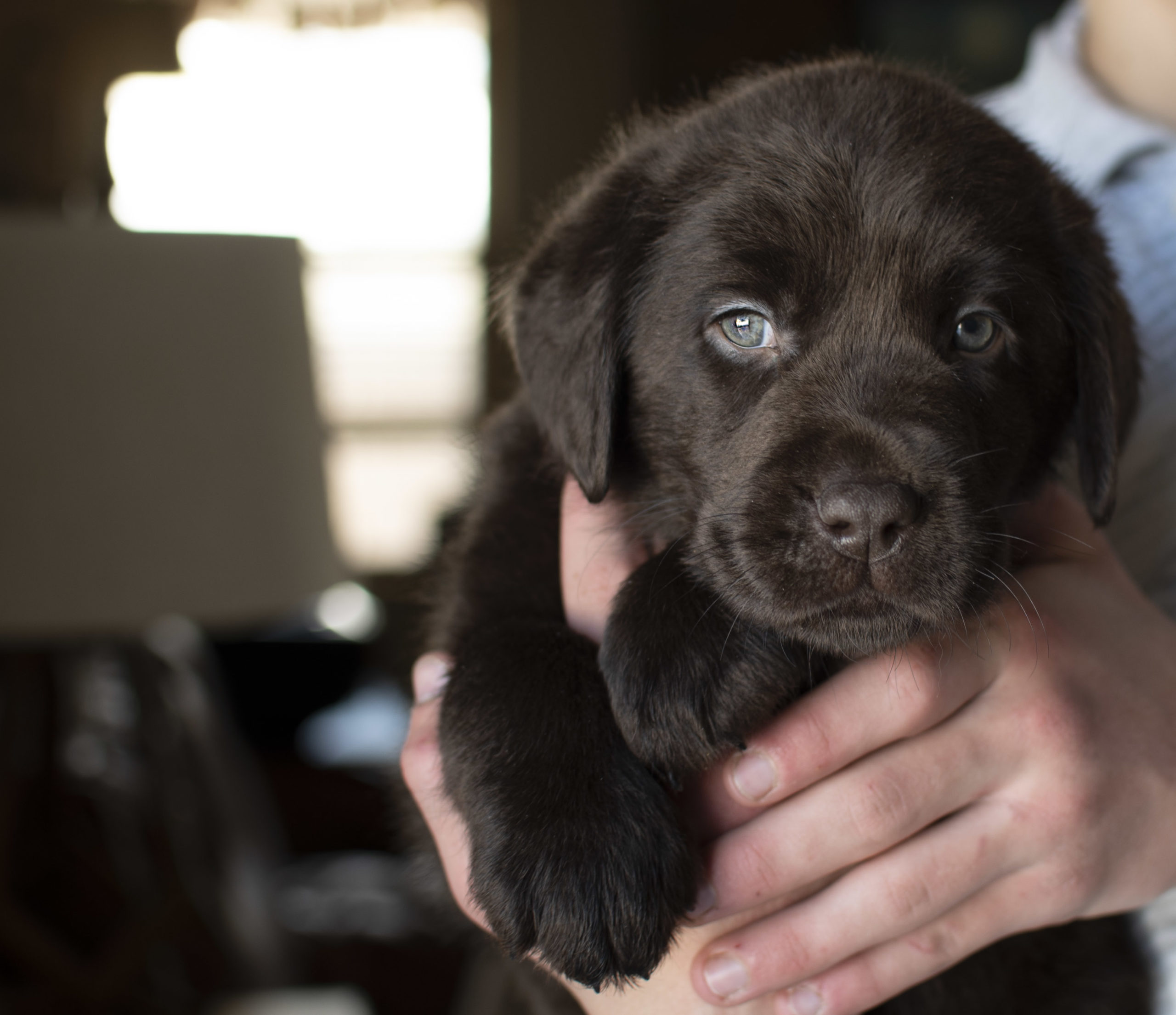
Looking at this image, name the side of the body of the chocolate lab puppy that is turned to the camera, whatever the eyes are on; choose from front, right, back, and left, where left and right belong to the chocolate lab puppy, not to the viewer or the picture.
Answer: front
